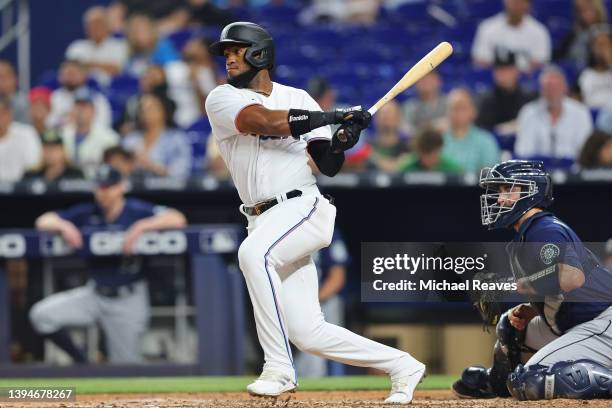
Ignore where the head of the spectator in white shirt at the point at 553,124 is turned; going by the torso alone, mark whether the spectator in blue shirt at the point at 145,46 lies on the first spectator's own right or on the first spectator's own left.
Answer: on the first spectator's own right

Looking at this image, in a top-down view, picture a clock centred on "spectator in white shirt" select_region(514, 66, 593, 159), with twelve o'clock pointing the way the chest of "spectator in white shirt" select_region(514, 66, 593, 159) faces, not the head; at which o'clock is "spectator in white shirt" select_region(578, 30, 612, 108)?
"spectator in white shirt" select_region(578, 30, 612, 108) is roughly at 7 o'clock from "spectator in white shirt" select_region(514, 66, 593, 159).

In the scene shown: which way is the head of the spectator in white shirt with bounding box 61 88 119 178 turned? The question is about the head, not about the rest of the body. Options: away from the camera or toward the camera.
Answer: toward the camera

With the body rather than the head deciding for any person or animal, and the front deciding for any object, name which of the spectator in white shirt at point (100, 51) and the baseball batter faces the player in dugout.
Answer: the spectator in white shirt

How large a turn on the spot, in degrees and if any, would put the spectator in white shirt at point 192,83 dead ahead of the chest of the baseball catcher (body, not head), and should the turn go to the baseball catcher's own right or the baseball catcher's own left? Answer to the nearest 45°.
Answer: approximately 45° to the baseball catcher's own right

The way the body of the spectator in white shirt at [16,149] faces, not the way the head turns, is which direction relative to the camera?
toward the camera

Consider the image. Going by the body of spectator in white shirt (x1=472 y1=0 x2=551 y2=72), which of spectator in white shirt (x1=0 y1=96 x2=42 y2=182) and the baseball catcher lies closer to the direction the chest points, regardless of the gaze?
the baseball catcher

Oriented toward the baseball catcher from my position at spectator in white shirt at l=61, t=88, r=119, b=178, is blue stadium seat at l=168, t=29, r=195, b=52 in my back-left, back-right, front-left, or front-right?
back-left

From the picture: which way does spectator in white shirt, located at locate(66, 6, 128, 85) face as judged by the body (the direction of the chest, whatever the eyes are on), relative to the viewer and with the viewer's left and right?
facing the viewer

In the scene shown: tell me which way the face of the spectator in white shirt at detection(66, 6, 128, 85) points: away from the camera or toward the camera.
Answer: toward the camera

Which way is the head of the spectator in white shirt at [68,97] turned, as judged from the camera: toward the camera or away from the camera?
toward the camera

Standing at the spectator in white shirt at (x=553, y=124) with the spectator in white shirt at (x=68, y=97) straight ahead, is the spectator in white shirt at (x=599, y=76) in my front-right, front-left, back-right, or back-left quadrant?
back-right

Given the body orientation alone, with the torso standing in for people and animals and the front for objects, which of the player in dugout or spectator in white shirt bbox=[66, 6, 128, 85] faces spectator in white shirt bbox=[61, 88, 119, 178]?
spectator in white shirt bbox=[66, 6, 128, 85]

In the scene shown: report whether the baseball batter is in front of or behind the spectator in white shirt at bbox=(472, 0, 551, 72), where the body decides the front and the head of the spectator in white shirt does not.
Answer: in front

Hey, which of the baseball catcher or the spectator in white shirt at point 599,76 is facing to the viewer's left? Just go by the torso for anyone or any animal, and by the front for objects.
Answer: the baseball catcher

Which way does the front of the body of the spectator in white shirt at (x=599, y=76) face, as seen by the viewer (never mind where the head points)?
toward the camera
